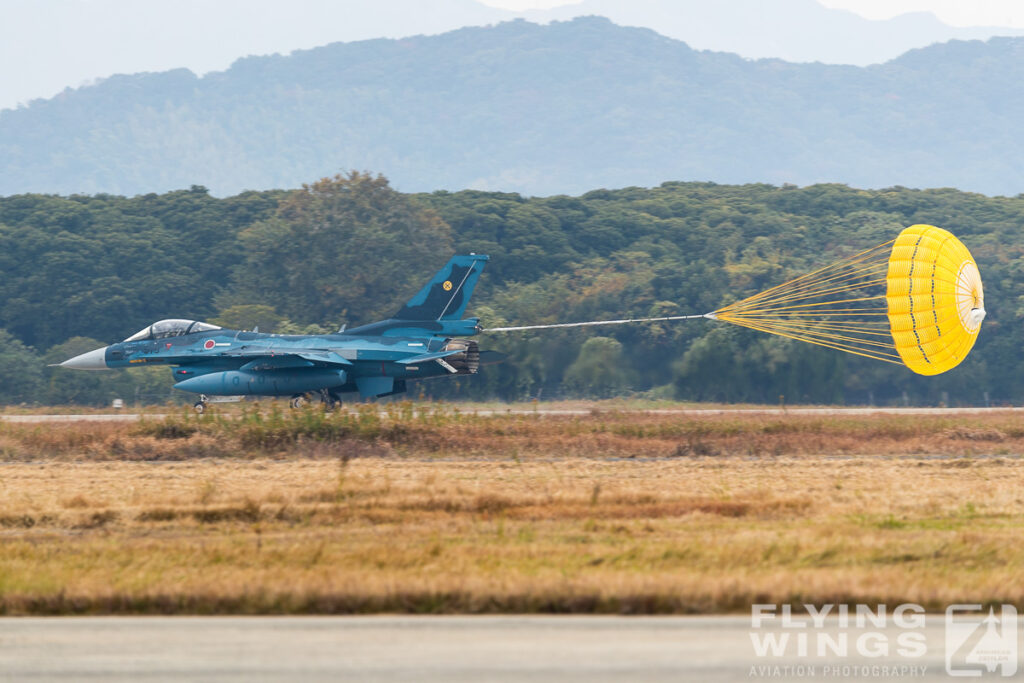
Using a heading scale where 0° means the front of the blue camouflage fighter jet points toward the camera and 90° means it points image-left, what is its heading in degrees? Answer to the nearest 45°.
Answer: approximately 90°
